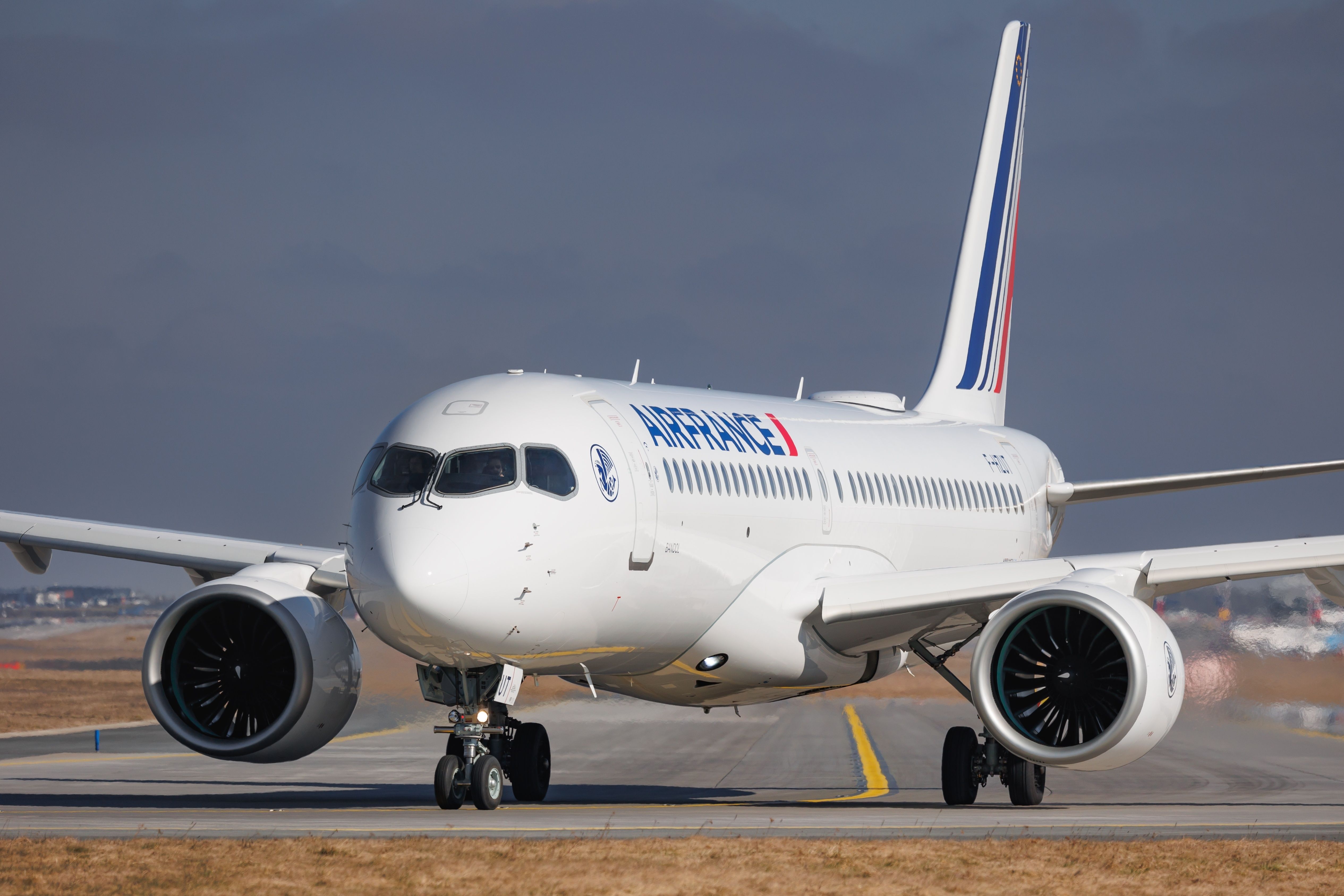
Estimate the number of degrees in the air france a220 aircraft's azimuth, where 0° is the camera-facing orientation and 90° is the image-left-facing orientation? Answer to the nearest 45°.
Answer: approximately 45°
